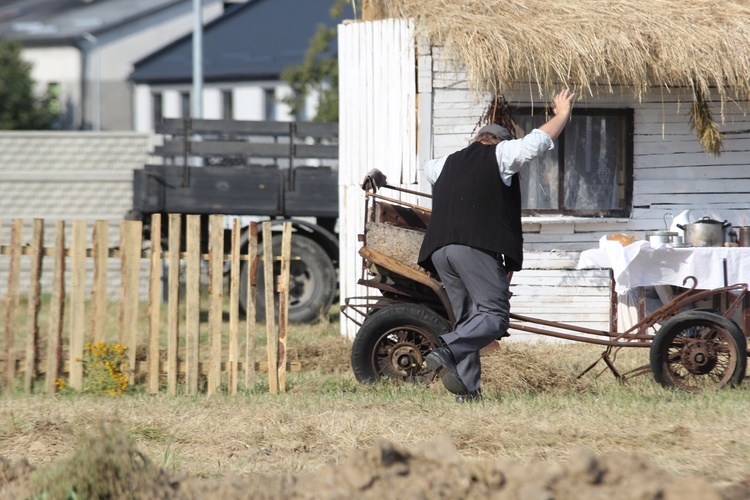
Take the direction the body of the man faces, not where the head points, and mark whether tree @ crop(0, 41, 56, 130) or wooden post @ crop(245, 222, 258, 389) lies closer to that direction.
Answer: the tree

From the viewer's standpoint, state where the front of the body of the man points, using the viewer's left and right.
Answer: facing away from the viewer and to the right of the viewer

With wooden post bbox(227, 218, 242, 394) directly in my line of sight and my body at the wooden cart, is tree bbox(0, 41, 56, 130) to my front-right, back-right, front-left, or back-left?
front-right

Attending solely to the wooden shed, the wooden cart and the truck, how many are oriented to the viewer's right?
2

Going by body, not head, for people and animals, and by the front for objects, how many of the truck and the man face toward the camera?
0

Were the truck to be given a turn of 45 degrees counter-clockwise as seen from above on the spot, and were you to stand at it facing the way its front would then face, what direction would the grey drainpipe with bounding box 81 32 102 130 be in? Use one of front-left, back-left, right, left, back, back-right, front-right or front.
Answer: front-left

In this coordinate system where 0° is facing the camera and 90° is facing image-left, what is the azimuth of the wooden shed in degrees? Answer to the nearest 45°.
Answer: approximately 0°

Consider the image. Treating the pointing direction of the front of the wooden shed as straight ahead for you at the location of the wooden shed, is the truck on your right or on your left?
on your right

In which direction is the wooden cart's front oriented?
to the viewer's right

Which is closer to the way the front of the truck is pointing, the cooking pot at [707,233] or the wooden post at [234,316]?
the cooking pot

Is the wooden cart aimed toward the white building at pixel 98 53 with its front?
no

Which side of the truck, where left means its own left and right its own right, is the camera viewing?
right

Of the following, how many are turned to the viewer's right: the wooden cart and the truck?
2

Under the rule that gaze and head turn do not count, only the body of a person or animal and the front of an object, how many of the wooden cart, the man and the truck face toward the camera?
0

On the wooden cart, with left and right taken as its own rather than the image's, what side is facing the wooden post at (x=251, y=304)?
back
